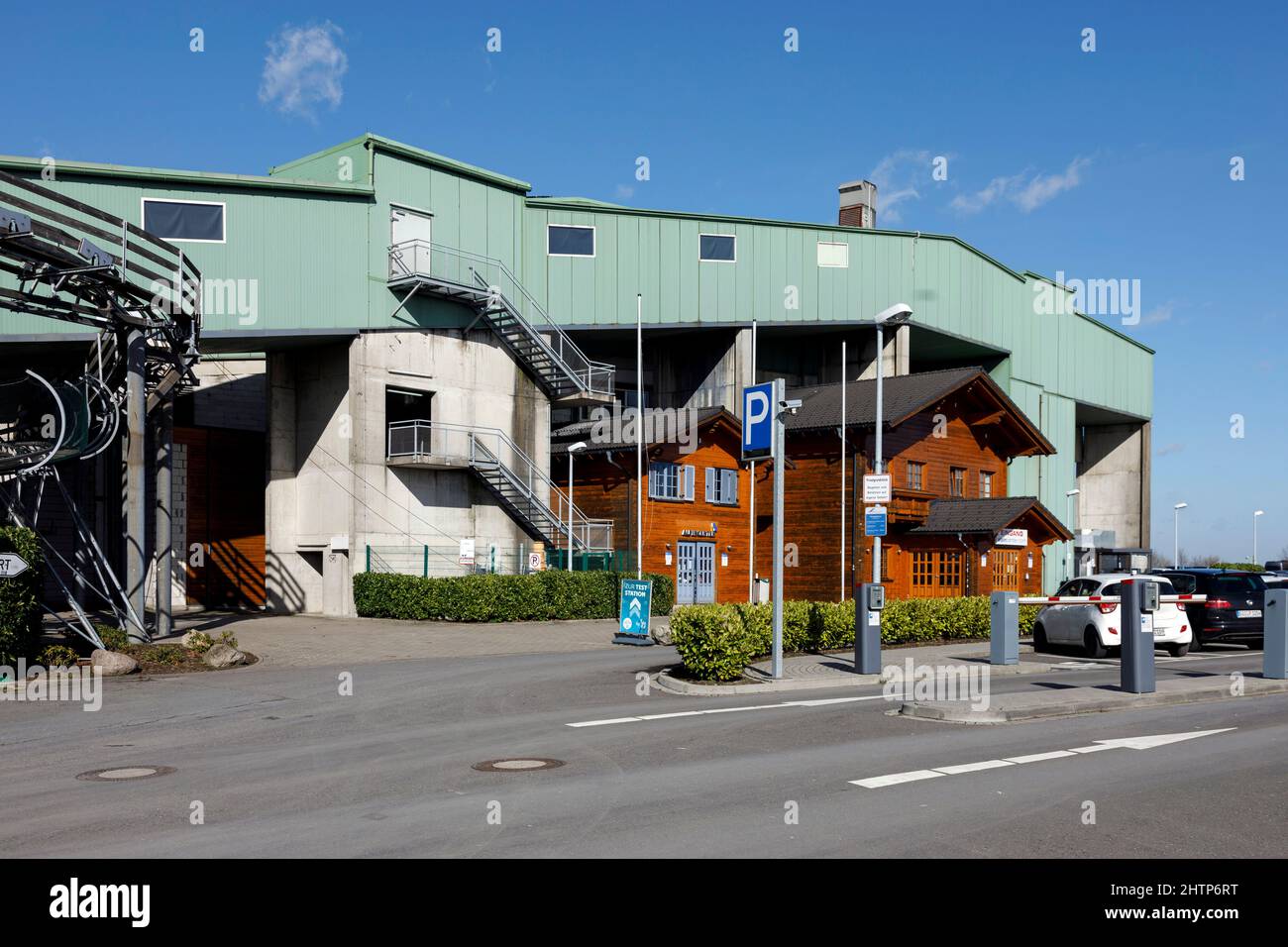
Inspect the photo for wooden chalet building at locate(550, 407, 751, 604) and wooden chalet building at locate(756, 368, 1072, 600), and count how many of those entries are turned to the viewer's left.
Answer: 0

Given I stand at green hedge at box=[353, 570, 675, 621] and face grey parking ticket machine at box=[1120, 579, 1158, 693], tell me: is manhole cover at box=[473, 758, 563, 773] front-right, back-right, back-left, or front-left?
front-right

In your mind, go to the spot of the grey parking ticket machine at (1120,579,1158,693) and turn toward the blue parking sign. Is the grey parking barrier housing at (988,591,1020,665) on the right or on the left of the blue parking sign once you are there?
right

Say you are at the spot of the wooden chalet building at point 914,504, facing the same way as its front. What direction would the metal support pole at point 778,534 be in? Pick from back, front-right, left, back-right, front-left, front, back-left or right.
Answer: front-right

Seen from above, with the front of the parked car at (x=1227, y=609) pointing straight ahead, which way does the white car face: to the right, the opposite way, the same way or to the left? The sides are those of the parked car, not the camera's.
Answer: the same way

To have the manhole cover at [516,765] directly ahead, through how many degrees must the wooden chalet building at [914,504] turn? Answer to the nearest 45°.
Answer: approximately 45° to its right

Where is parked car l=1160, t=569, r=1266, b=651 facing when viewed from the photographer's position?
facing away from the viewer and to the left of the viewer
